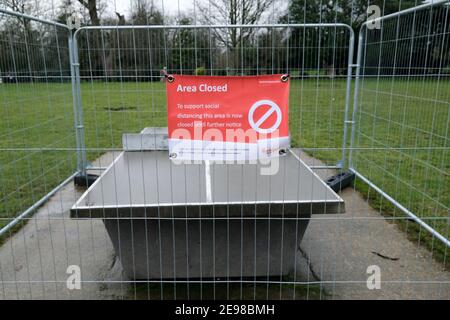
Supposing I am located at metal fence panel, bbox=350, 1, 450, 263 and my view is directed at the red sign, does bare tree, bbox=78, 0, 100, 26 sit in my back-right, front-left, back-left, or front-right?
front-right

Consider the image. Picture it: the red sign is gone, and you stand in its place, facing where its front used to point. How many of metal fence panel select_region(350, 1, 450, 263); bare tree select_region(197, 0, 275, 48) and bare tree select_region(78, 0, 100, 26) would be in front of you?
0

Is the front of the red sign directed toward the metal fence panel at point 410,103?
no

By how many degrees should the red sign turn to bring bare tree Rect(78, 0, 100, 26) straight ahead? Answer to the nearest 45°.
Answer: approximately 135° to its right

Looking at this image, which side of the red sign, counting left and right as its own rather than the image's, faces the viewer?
front

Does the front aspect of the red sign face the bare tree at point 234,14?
no
